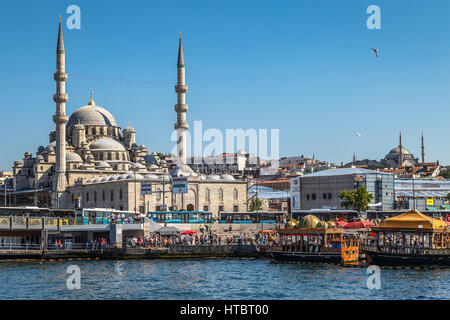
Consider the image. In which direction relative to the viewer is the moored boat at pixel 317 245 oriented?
to the viewer's left

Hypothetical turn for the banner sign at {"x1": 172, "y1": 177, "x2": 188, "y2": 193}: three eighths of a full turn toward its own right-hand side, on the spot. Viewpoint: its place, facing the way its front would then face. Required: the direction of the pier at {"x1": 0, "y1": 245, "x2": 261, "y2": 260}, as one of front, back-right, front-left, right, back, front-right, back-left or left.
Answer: back-left

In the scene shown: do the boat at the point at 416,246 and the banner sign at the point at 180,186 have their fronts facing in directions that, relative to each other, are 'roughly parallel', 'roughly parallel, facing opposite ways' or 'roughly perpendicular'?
roughly perpendicular

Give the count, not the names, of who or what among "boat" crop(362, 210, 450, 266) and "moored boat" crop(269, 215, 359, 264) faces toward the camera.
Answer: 0

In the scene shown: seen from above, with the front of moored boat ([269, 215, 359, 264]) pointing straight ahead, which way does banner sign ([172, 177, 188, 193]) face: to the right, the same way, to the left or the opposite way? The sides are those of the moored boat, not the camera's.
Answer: to the left

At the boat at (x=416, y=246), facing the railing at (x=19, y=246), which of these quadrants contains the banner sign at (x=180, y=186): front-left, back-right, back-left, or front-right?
front-right

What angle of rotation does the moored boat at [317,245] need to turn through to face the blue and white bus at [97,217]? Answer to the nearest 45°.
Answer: approximately 45° to its right

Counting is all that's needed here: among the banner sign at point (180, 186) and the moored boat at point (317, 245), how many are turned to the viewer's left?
1

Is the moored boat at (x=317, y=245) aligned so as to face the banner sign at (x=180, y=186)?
no

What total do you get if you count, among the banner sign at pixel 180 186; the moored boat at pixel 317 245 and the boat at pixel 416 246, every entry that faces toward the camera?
1

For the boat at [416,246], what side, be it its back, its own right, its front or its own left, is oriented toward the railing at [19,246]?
front

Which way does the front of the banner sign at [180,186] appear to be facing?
toward the camera

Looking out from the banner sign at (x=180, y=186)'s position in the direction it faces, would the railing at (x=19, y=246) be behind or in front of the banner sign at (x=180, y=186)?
in front

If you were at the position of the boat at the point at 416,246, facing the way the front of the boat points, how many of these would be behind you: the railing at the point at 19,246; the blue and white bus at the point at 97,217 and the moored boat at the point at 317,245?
0

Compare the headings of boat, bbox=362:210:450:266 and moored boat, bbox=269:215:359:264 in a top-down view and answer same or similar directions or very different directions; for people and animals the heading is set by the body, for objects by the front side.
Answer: same or similar directions

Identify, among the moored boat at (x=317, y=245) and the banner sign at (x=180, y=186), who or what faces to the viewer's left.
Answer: the moored boat
